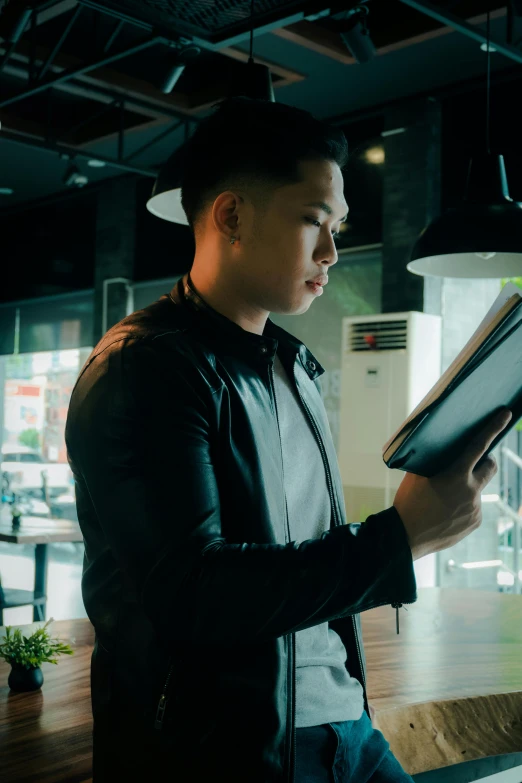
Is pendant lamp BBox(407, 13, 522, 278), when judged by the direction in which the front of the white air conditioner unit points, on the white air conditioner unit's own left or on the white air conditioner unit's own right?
on the white air conditioner unit's own left

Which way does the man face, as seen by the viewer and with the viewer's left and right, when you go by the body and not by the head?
facing the viewer and to the right of the viewer

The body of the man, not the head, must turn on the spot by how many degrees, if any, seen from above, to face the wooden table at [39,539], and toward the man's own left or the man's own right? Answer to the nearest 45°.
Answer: approximately 135° to the man's own left

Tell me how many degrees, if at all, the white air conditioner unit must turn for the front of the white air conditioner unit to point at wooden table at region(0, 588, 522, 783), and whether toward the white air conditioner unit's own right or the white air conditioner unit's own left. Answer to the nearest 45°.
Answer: approximately 45° to the white air conditioner unit's own left

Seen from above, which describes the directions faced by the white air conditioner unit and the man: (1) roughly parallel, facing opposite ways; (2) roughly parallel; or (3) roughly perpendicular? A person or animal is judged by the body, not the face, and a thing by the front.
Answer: roughly perpendicular

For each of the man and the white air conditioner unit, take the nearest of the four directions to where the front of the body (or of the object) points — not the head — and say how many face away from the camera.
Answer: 0

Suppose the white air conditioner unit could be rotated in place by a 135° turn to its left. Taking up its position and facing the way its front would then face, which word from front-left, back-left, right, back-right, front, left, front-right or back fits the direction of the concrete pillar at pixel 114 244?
back-left

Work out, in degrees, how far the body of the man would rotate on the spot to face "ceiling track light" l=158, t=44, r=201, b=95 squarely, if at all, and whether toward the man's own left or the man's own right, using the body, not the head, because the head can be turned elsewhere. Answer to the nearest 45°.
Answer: approximately 135° to the man's own left

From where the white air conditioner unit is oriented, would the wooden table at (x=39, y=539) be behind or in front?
in front

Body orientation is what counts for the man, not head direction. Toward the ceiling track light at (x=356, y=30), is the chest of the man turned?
no

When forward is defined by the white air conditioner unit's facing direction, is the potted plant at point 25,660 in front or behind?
in front

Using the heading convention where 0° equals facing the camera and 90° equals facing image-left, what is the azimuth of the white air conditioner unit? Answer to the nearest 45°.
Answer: approximately 45°

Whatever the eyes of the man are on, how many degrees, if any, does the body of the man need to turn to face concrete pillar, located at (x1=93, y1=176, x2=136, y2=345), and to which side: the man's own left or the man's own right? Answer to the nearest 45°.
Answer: approximately 135° to the man's own left
